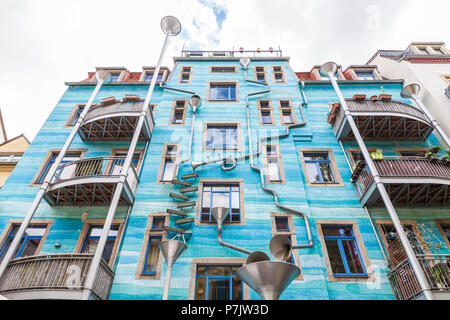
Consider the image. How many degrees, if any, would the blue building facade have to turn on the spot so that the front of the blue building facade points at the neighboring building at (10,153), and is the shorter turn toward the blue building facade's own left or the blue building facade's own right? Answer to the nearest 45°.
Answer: approximately 90° to the blue building facade's own right

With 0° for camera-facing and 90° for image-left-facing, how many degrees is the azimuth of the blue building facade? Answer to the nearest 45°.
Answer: approximately 0°
